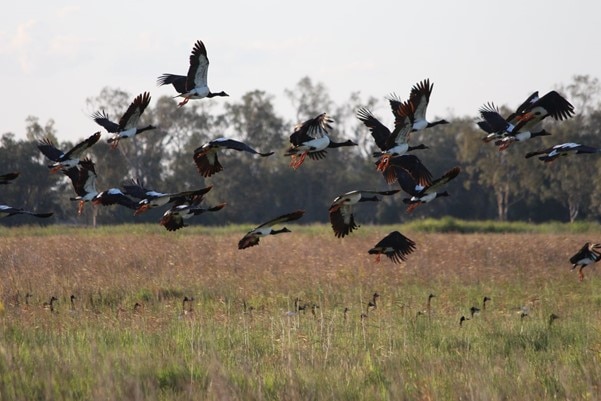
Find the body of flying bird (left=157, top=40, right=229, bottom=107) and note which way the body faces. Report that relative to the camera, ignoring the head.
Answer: to the viewer's right

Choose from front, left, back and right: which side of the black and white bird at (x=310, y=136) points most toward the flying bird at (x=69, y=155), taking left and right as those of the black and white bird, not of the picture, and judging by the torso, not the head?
back

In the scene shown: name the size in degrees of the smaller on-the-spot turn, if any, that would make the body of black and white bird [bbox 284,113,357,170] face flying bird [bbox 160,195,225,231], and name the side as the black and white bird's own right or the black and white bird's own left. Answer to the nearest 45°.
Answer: approximately 180°

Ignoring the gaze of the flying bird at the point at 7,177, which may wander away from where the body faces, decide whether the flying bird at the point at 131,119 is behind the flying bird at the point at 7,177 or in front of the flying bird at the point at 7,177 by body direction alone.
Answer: in front

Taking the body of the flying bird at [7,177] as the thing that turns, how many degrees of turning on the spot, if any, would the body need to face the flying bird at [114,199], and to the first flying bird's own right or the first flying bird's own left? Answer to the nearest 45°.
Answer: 0° — it already faces it

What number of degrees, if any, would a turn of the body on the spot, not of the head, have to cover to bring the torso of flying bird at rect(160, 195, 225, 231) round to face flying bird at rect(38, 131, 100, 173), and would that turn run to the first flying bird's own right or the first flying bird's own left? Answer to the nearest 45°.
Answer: approximately 135° to the first flying bird's own left

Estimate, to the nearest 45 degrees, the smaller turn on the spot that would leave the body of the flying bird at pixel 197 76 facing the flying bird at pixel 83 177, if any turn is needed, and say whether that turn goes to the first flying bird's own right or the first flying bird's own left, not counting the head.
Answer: approximately 180°

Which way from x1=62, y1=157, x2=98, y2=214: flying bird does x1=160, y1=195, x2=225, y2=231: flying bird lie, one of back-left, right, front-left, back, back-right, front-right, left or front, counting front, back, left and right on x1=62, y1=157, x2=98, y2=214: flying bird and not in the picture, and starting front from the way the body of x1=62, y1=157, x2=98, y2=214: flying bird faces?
front-right

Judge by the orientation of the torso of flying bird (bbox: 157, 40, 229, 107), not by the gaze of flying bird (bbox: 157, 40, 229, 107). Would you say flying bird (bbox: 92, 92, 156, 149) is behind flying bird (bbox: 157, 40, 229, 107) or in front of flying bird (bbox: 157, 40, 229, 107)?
behind

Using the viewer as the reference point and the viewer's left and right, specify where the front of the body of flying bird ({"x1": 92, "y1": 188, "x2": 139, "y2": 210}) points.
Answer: facing to the right of the viewer

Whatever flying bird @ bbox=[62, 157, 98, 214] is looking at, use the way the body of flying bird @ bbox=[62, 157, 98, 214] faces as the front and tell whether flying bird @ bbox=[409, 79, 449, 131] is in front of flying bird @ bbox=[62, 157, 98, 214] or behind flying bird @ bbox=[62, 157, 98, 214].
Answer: in front

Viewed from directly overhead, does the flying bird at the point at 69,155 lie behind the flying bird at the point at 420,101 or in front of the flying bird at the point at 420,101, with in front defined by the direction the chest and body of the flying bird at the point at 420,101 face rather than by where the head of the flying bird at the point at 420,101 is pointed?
behind

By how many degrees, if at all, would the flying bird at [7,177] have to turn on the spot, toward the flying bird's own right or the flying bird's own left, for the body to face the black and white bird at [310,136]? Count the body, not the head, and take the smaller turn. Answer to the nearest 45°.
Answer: approximately 45° to the flying bird's own right

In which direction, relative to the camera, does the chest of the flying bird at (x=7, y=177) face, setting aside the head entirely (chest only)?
to the viewer's right

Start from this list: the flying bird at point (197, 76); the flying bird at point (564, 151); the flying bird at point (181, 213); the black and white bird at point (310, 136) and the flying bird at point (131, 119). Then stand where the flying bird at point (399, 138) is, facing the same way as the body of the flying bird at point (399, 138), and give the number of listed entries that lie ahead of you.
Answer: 1

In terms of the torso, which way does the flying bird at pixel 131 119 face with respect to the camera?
to the viewer's right

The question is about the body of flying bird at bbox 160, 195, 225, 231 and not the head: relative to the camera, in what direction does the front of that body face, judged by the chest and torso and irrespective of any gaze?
to the viewer's right

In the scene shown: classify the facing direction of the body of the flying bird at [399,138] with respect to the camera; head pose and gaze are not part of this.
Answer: to the viewer's right
